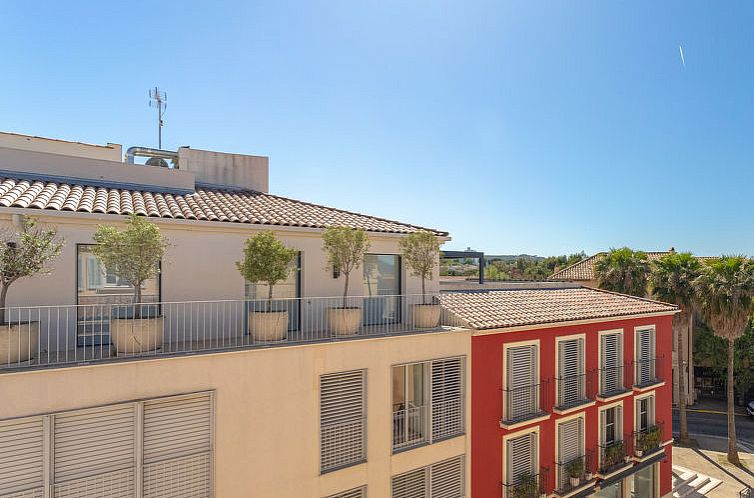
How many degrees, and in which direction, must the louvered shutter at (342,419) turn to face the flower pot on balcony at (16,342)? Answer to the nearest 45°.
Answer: approximately 90° to its right

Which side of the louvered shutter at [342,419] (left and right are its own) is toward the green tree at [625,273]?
left

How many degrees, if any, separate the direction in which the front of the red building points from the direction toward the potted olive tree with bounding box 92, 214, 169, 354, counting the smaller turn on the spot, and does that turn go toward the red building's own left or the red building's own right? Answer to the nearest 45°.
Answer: approximately 90° to the red building's own right

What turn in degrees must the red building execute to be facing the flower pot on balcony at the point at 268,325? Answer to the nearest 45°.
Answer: approximately 90° to its right

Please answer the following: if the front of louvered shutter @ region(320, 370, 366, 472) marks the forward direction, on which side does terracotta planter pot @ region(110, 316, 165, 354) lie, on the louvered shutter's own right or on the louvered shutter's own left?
on the louvered shutter's own right

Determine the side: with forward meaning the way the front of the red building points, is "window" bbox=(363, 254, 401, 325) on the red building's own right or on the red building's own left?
on the red building's own right

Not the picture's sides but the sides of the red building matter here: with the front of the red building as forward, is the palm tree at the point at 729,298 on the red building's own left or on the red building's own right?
on the red building's own left

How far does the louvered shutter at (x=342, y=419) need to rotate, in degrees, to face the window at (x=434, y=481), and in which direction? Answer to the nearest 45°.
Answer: approximately 90° to its left

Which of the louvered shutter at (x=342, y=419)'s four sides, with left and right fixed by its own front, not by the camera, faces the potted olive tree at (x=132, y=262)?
right

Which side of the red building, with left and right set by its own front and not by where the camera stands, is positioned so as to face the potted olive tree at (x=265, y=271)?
right

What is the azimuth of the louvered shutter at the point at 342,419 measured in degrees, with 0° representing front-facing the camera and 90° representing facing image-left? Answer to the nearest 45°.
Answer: approximately 315°

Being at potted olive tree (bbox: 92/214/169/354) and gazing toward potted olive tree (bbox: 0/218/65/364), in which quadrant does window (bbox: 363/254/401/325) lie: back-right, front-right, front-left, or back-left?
back-right

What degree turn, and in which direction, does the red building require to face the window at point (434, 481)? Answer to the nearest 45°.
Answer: approximately 90° to its right

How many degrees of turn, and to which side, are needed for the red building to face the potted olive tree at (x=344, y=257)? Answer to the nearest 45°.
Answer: approximately 90° to its right
